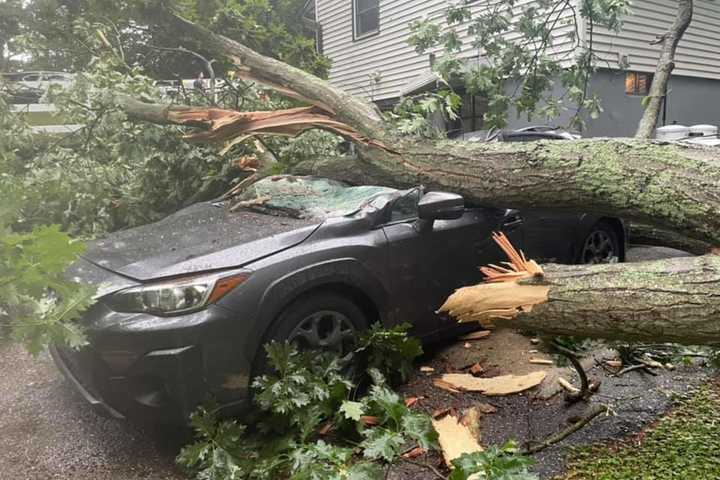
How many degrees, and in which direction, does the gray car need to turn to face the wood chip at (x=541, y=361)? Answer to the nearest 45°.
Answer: approximately 135° to its left

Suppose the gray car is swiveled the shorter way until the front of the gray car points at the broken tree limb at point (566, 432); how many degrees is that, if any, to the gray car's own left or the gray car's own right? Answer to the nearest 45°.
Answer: approximately 135° to the gray car's own left

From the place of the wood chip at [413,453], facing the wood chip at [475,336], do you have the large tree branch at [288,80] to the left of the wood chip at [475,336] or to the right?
left

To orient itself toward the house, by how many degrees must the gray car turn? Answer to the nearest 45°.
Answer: approximately 180°

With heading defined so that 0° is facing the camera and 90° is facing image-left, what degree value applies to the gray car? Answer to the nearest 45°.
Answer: approximately 45°

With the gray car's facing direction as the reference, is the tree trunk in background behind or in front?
behind

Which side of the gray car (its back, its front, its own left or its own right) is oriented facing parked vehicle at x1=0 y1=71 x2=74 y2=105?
right
